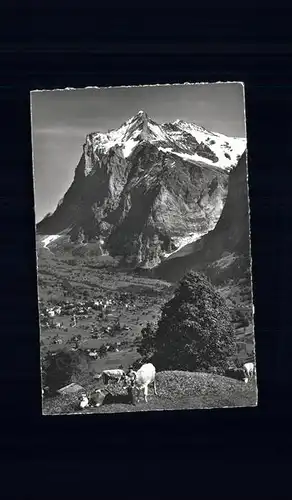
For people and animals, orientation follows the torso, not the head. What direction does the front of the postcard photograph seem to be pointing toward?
toward the camera
